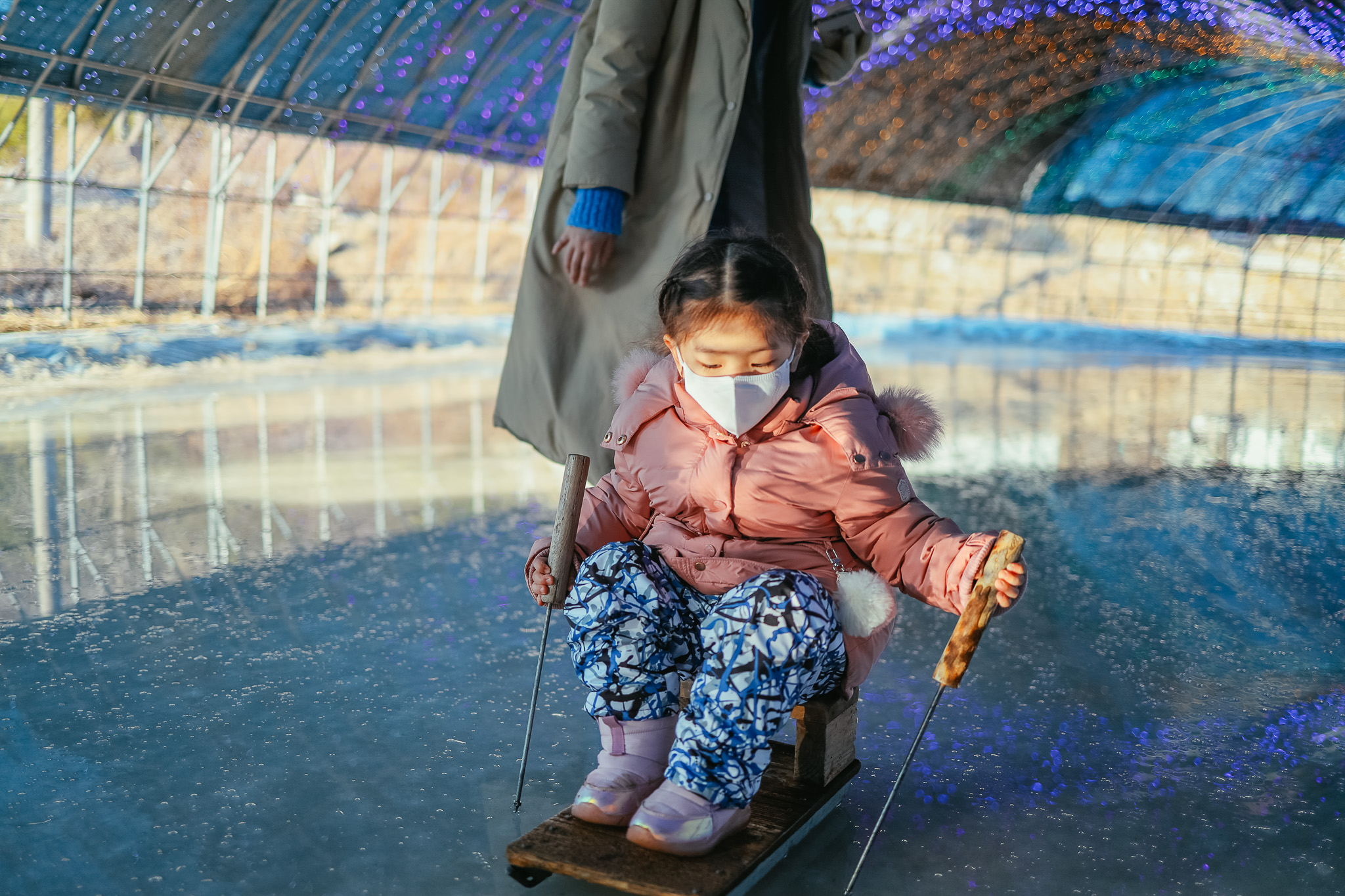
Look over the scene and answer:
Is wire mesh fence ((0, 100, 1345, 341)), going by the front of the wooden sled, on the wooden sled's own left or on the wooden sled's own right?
on the wooden sled's own right

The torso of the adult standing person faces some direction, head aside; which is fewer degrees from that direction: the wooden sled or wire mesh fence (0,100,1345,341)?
the wooden sled

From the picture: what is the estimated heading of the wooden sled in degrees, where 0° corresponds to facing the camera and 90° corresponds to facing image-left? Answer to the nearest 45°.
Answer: approximately 45°

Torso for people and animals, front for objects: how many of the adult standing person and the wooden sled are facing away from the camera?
0

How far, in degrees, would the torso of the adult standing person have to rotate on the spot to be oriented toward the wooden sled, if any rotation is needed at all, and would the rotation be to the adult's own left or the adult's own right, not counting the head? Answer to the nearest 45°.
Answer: approximately 45° to the adult's own right

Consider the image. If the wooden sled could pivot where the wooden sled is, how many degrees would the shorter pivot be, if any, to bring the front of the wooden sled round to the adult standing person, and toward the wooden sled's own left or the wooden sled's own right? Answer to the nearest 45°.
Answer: approximately 135° to the wooden sled's own right

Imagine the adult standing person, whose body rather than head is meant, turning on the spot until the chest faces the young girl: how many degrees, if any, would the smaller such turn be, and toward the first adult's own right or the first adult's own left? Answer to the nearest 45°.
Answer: approximately 45° to the first adult's own right

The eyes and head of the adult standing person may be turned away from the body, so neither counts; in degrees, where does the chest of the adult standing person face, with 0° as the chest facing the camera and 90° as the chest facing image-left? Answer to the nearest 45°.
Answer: approximately 315°

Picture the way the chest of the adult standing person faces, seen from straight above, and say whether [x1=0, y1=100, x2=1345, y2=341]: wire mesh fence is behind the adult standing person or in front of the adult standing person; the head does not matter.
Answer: behind
